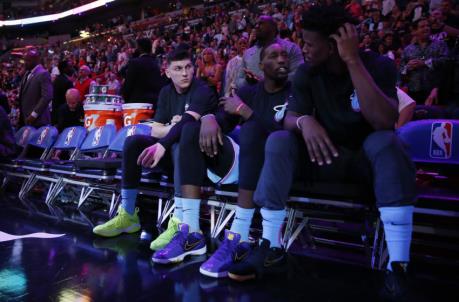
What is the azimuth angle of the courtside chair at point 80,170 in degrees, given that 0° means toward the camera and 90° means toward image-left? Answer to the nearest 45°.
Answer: approximately 45°

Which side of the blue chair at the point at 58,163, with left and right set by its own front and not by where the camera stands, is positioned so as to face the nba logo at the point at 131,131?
left

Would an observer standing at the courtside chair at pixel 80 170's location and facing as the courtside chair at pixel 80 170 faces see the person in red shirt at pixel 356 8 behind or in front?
behind

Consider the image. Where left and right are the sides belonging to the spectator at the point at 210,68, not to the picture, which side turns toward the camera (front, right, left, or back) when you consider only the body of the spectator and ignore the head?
front

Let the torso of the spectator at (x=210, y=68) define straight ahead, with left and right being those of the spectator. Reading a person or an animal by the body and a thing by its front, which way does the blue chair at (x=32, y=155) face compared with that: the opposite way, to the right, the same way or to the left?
the same way

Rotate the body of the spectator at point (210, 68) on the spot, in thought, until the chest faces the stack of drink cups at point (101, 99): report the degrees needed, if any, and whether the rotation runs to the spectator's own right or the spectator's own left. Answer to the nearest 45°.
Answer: approximately 90° to the spectator's own right

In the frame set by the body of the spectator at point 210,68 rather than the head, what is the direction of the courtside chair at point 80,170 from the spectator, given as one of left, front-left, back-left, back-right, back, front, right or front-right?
front-right

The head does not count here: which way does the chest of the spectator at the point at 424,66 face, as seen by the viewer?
toward the camera

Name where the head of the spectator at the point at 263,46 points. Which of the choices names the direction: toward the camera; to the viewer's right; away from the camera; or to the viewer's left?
toward the camera

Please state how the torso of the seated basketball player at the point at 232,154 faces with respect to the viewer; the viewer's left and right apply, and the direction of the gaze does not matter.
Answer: facing the viewer and to the left of the viewer

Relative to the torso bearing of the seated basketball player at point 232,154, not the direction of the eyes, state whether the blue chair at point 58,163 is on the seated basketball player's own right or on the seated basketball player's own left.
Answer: on the seated basketball player's own right

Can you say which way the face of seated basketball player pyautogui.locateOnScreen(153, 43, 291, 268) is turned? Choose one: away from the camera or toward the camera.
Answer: toward the camera

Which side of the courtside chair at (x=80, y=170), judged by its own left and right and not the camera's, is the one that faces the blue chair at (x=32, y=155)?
right

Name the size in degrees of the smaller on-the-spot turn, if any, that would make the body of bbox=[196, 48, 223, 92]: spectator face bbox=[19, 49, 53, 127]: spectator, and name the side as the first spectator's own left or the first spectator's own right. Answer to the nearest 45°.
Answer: approximately 90° to the first spectator's own right

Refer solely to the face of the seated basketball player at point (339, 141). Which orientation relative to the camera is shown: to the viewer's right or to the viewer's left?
to the viewer's left

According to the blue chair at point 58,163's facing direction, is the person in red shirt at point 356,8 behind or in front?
behind
